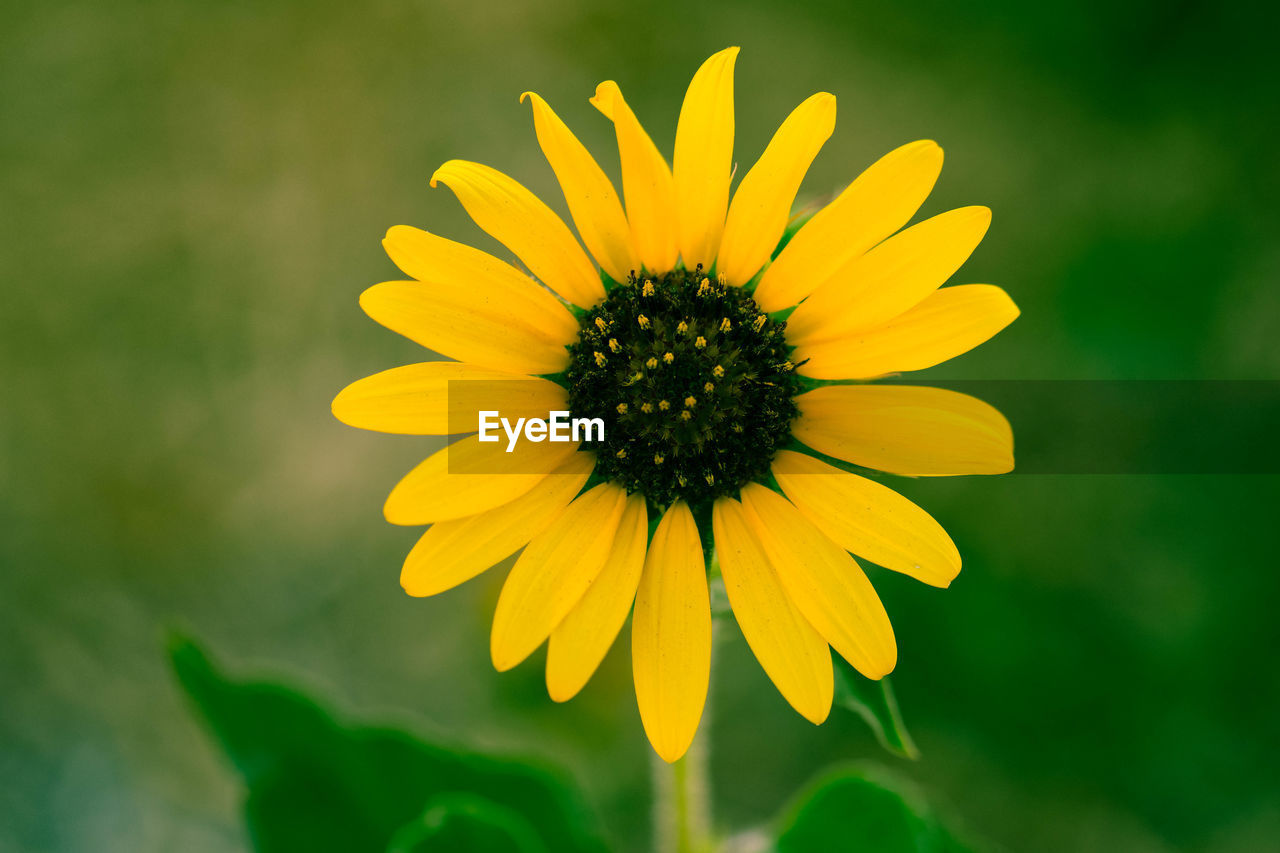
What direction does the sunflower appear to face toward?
toward the camera
